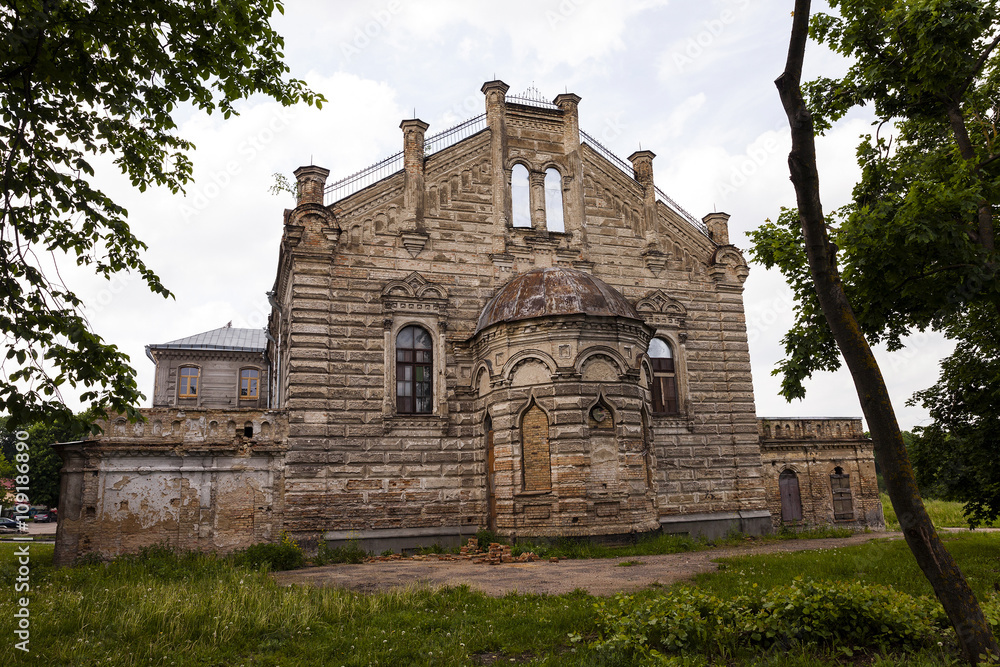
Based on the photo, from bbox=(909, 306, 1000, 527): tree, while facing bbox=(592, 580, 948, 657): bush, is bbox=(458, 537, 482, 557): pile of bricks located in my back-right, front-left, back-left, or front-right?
front-right
